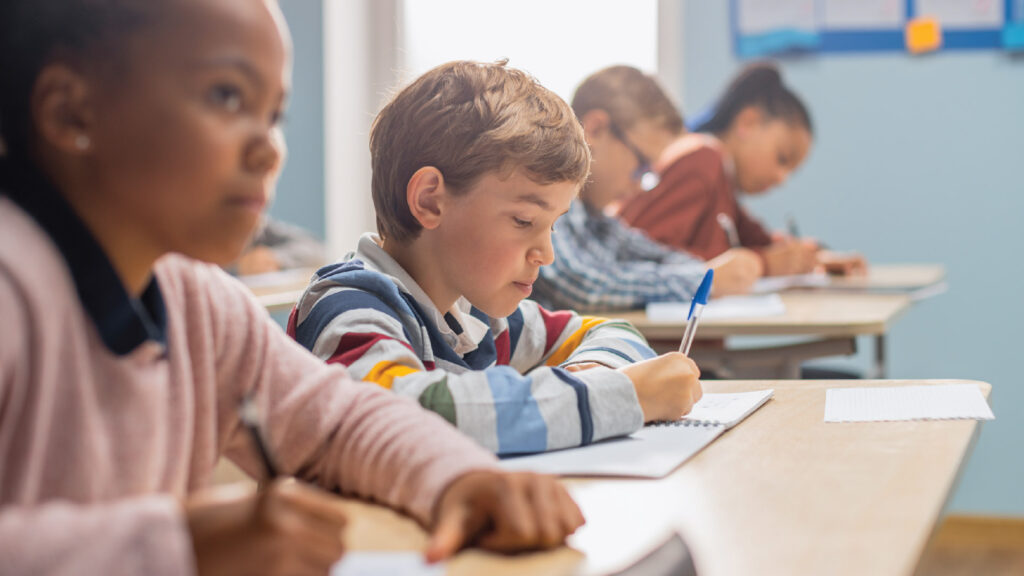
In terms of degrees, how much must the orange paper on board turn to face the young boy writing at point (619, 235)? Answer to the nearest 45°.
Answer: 0° — it already faces them

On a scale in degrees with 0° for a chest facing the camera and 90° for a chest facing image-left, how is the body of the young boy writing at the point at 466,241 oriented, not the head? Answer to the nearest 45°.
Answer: approximately 315°

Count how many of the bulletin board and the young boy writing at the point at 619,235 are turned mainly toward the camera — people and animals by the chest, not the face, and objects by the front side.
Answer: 1

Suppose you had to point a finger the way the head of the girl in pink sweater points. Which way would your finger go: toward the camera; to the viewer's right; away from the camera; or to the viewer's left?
to the viewer's right

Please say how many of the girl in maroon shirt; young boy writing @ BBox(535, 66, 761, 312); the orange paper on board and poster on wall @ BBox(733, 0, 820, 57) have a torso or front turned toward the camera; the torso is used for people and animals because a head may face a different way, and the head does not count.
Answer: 2

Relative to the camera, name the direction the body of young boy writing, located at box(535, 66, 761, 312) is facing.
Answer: to the viewer's right

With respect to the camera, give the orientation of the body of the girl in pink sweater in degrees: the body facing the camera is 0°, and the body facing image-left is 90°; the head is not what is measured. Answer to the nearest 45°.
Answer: approximately 315°

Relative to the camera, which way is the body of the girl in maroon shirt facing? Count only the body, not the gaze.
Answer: to the viewer's right

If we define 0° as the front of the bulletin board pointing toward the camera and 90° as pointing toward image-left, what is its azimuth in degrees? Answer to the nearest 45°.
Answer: approximately 0°
